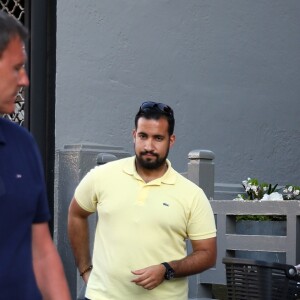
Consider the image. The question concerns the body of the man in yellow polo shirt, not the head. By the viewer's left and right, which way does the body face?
facing the viewer

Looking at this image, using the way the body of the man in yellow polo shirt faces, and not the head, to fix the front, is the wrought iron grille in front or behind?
behind

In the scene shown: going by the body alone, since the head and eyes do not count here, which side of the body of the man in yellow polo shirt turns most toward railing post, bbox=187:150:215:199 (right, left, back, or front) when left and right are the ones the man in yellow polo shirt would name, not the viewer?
back

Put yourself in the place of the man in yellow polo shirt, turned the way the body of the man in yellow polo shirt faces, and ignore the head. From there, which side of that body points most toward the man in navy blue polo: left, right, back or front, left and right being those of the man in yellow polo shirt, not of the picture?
front

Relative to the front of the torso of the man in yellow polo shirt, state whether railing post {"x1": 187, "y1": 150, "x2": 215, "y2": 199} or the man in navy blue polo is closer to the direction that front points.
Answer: the man in navy blue polo

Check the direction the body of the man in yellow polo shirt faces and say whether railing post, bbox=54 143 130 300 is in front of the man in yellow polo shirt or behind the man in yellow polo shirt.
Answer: behind

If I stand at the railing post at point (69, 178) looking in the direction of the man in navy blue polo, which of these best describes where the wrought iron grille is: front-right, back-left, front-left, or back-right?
back-right
